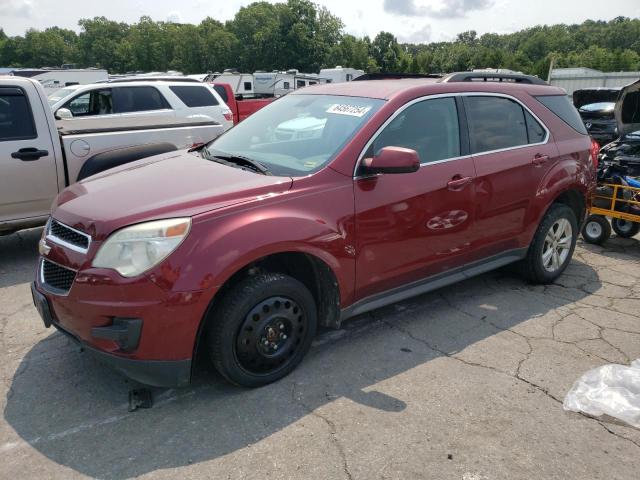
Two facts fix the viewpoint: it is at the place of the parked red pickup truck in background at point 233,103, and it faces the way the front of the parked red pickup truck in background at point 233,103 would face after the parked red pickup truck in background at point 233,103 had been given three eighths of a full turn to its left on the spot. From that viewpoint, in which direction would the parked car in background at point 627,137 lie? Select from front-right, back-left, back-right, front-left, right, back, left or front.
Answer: front

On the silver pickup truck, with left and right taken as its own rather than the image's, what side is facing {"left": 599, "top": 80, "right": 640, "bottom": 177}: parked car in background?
back

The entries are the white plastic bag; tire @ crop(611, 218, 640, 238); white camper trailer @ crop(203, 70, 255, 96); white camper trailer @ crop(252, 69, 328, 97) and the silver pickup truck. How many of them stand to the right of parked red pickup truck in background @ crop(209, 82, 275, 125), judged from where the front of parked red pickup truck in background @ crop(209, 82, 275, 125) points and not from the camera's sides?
2

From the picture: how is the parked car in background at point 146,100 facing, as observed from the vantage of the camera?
facing to the left of the viewer

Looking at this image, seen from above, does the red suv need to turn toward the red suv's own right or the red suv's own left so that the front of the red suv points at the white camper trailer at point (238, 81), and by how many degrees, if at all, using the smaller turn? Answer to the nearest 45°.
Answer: approximately 135° to the red suv's own right

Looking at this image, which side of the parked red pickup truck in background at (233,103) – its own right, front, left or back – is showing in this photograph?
left

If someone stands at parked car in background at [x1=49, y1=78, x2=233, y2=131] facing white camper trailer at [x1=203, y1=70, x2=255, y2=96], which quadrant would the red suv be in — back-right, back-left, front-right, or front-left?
back-right

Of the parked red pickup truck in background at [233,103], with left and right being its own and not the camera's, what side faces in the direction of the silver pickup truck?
left

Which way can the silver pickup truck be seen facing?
to the viewer's left
